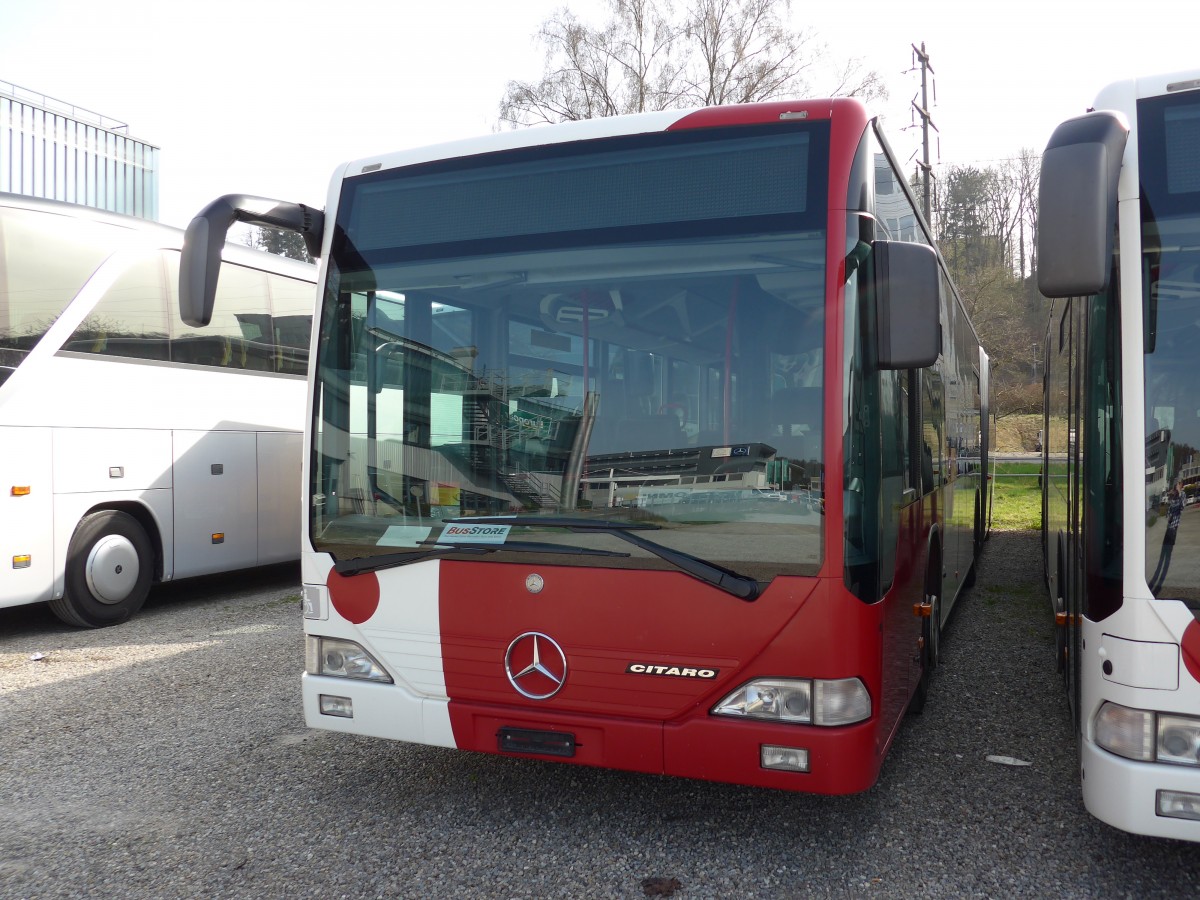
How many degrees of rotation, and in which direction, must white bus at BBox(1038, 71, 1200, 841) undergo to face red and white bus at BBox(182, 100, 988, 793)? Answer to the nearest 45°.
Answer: approximately 90° to its right

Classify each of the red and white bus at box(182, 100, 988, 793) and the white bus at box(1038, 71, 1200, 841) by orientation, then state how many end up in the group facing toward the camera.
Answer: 2

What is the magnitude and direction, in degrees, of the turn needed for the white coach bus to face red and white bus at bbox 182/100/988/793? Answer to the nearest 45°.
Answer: approximately 45° to its left

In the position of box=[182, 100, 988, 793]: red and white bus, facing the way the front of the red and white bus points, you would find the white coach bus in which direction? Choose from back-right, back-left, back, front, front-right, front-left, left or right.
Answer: back-right

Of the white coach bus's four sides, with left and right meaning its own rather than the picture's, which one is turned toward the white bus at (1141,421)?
left

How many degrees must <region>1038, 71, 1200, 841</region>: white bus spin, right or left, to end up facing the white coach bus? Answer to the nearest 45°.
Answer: approximately 90° to its right

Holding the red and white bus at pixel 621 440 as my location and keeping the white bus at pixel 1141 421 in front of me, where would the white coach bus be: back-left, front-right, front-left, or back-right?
back-left

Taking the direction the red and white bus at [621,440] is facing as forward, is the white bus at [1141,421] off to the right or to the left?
on its left

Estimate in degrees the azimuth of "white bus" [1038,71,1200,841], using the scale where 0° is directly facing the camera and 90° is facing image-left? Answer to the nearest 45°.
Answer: approximately 0°

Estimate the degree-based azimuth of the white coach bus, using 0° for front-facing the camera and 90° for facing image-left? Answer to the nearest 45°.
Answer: approximately 45°
